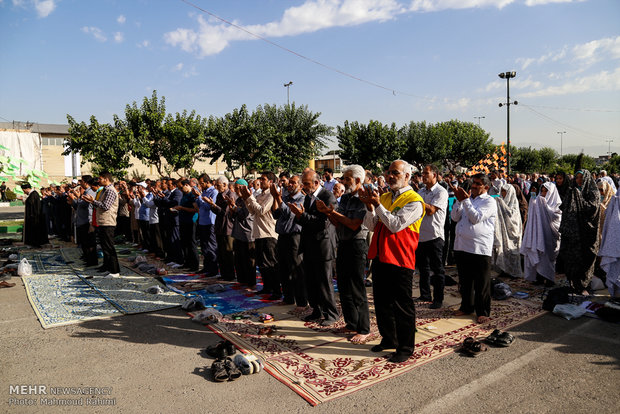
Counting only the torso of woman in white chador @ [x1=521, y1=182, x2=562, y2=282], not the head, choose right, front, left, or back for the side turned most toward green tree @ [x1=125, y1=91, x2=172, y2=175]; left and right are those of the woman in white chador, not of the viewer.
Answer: right

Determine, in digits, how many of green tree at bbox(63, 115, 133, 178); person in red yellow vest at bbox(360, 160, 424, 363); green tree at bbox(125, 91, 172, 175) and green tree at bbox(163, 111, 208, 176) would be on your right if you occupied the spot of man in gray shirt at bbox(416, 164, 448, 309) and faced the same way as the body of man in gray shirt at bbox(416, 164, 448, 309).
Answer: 3

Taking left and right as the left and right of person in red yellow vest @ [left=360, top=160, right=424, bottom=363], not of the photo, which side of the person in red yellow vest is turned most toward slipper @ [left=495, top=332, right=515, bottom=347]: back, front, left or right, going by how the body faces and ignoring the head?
back

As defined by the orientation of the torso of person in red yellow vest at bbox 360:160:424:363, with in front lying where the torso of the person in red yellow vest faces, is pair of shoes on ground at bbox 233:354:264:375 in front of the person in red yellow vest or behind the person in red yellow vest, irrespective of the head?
in front

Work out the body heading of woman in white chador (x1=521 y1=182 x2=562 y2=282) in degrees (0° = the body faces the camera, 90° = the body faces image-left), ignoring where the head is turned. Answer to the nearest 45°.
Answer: approximately 45°

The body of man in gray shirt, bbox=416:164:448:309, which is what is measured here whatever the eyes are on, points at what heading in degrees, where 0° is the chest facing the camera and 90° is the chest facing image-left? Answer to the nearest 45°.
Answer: approximately 45°

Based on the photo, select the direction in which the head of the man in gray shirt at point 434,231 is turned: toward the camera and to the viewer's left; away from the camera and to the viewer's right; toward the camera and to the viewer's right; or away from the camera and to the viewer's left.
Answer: toward the camera and to the viewer's left

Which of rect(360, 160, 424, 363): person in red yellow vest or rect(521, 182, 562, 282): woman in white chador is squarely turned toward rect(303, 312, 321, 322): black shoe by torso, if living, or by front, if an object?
the woman in white chador

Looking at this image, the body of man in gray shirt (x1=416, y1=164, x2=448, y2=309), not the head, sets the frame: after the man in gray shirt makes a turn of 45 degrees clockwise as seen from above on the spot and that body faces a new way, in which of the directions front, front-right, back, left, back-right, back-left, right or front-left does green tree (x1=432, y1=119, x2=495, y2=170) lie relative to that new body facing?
right

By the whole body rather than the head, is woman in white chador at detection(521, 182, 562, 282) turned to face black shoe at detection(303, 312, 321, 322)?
yes

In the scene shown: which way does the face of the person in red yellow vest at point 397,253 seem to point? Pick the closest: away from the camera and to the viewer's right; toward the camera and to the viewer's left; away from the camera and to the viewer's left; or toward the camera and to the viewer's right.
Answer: toward the camera and to the viewer's left

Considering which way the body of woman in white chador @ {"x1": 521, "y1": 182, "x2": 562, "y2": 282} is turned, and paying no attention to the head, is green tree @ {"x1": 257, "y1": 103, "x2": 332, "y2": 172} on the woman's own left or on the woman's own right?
on the woman's own right

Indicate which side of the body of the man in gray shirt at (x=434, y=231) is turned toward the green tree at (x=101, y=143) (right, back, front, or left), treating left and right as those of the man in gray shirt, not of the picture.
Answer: right

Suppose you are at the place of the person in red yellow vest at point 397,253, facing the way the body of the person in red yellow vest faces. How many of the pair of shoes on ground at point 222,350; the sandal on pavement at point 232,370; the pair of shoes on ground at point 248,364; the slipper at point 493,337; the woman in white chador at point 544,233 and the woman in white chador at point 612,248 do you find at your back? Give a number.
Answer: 3

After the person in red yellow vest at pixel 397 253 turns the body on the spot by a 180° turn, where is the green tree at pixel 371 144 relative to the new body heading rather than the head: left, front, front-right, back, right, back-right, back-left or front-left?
front-left

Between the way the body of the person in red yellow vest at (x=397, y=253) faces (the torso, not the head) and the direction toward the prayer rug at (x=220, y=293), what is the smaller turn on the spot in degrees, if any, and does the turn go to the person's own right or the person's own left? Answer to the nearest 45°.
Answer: approximately 90° to the person's own right

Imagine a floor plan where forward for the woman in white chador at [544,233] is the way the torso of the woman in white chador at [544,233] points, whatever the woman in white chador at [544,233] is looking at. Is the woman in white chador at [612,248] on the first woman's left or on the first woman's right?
on the first woman's left
